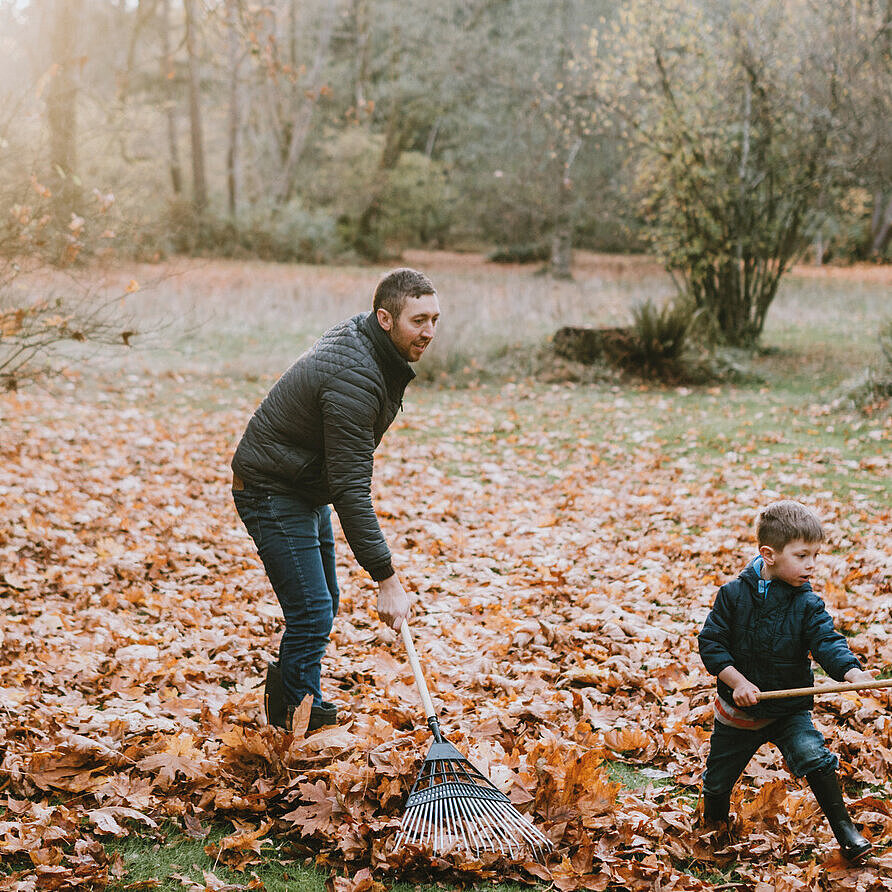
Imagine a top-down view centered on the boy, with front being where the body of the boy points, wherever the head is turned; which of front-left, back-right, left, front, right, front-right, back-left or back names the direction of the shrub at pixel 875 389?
back-left

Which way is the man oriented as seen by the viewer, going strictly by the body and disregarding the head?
to the viewer's right

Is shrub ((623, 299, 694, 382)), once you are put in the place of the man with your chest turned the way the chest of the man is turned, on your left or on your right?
on your left

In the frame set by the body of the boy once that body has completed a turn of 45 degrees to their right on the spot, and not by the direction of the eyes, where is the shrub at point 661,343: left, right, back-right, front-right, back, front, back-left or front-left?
back

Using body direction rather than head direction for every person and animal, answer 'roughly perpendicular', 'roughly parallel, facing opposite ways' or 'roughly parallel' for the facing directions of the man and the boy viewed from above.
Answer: roughly perpendicular

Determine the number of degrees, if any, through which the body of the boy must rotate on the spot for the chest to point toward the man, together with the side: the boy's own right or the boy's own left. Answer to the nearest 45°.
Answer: approximately 135° to the boy's own right

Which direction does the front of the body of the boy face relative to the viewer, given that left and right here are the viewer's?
facing the viewer and to the right of the viewer

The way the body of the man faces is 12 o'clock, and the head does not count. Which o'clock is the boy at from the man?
The boy is roughly at 1 o'clock from the man.

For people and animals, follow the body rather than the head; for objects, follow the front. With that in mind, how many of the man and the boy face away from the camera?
0
